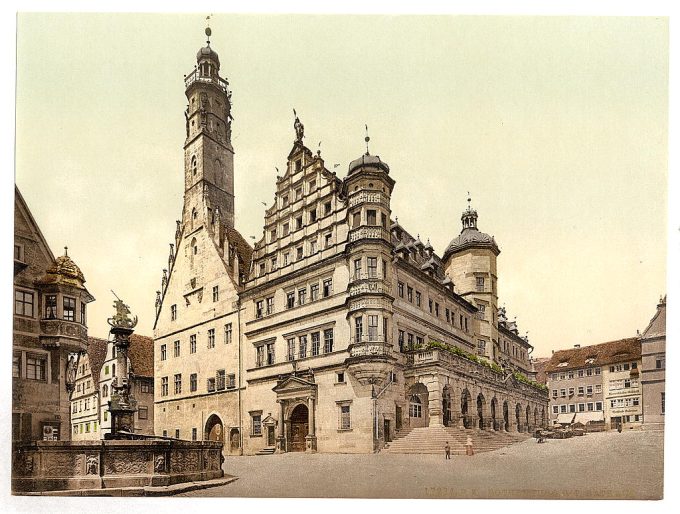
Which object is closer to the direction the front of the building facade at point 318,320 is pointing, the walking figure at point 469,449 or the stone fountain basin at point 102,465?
the stone fountain basin

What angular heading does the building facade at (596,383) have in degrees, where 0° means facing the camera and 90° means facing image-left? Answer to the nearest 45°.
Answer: approximately 0°

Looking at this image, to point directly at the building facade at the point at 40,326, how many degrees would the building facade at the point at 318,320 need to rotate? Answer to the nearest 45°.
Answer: approximately 45° to its right

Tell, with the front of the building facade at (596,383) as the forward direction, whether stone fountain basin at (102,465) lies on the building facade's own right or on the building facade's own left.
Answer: on the building facade's own right

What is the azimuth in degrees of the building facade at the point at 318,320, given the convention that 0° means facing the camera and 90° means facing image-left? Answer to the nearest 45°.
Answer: approximately 45°
